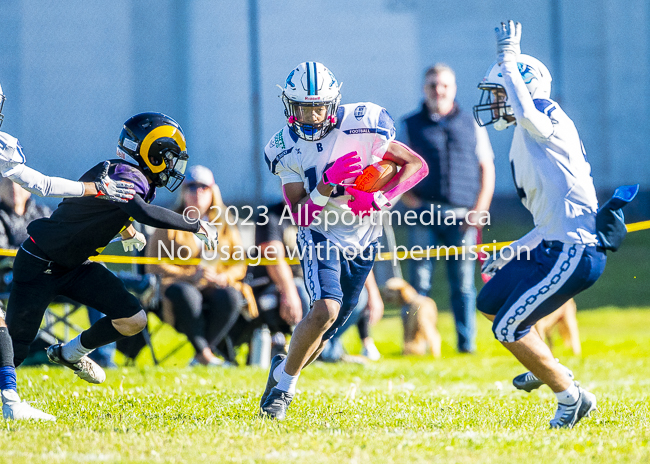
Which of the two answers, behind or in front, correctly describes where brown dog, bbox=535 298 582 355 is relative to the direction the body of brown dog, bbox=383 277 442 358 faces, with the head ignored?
behind

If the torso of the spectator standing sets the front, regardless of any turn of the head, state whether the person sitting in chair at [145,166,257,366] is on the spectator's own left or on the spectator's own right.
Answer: on the spectator's own right

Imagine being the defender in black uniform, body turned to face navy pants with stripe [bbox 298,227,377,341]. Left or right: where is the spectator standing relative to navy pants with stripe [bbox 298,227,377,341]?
left

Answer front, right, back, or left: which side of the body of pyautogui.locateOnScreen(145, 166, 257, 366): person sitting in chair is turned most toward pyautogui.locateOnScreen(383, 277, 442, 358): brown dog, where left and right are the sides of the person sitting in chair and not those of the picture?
left

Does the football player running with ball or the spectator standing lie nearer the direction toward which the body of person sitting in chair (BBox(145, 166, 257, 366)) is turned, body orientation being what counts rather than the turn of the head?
the football player running with ball

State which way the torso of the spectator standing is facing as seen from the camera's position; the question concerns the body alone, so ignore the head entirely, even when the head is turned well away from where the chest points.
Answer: toward the camera

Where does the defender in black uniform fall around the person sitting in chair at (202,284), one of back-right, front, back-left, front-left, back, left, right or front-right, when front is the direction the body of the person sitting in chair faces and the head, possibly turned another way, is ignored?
front

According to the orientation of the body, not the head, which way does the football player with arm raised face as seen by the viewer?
to the viewer's left

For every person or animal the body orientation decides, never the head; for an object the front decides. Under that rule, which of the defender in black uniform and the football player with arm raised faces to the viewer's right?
the defender in black uniform

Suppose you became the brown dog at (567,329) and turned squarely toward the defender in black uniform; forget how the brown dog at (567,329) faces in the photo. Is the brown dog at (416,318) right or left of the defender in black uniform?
right

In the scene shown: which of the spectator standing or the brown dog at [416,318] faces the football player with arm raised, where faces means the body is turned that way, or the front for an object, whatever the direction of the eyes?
the spectator standing

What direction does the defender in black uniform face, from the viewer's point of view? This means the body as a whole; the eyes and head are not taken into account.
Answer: to the viewer's right

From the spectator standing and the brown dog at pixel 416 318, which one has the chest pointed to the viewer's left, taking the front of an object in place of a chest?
the brown dog

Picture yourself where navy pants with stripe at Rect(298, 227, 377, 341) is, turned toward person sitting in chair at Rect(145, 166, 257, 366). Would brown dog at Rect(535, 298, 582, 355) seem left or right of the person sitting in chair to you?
right

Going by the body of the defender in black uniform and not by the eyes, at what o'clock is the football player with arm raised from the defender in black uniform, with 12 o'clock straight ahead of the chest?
The football player with arm raised is roughly at 1 o'clock from the defender in black uniform.
